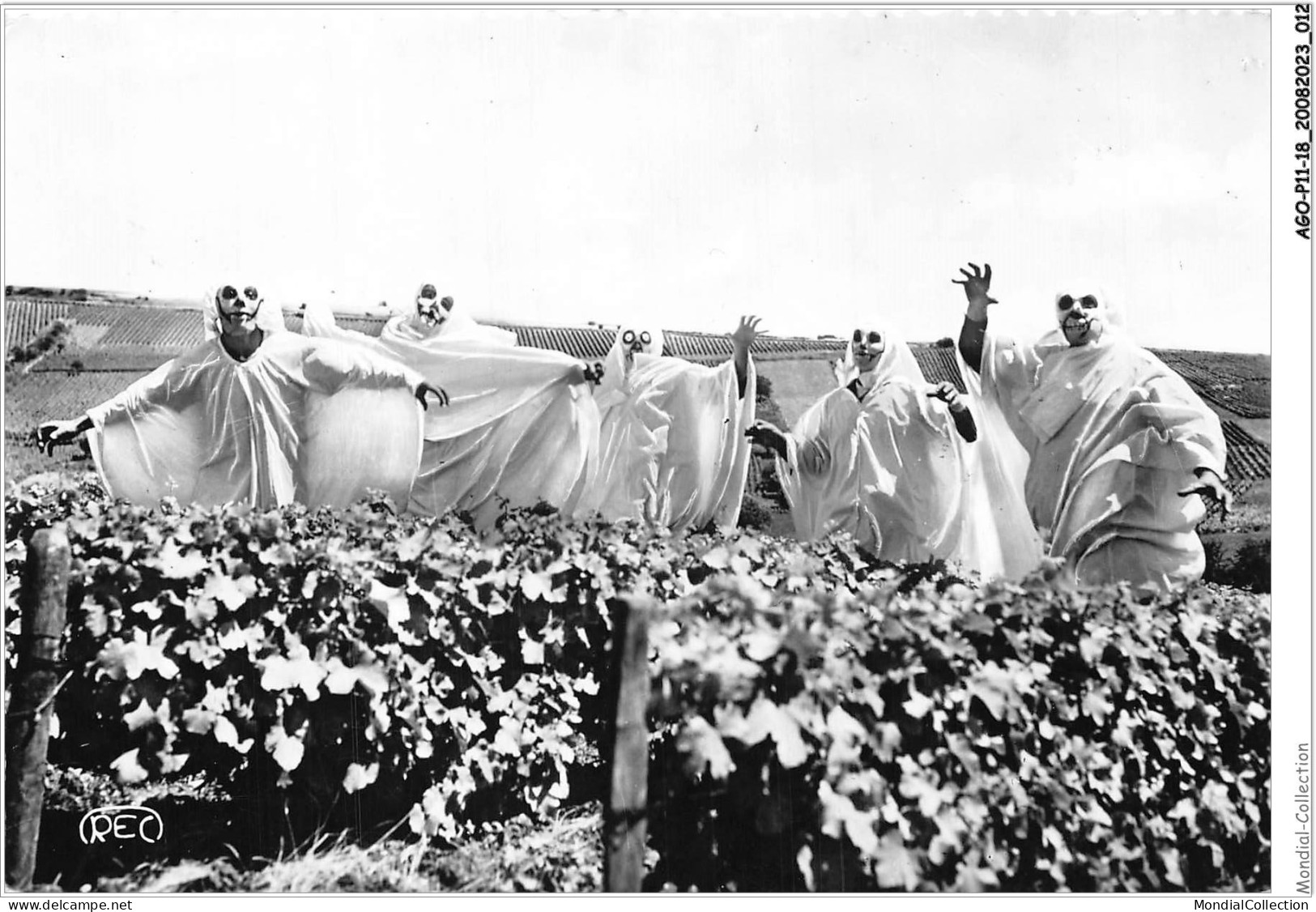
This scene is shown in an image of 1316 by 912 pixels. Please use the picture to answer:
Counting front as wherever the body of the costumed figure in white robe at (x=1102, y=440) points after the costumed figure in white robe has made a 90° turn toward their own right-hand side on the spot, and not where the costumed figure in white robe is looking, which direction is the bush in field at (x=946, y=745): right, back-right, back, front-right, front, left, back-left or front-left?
back-left

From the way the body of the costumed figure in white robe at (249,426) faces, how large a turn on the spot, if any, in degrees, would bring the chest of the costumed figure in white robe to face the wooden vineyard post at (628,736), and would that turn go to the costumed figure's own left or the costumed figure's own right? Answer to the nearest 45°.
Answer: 0° — they already face it

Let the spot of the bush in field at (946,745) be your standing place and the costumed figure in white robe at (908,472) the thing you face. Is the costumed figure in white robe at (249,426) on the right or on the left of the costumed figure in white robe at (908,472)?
left

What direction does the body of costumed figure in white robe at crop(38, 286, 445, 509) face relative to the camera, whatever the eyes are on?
toward the camera

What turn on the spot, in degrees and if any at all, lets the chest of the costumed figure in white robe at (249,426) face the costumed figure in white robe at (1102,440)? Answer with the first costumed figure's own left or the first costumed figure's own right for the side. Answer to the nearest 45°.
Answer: approximately 45° to the first costumed figure's own left

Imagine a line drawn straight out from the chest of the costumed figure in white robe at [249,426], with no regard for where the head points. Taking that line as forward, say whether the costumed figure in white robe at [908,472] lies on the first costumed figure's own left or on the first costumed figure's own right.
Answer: on the first costumed figure's own left

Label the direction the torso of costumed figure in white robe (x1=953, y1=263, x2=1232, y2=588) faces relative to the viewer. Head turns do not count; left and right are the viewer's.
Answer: facing the viewer and to the left of the viewer

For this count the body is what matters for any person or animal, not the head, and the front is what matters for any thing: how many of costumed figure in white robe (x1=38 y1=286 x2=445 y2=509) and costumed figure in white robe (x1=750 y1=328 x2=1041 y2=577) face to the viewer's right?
0
